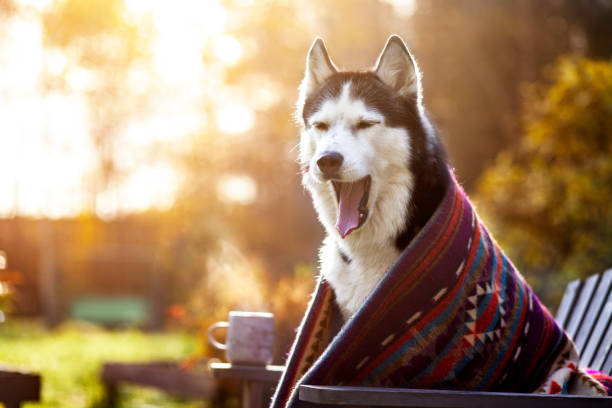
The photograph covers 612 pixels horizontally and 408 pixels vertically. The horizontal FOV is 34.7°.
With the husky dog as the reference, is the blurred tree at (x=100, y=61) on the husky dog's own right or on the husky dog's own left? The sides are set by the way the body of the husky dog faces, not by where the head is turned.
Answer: on the husky dog's own right

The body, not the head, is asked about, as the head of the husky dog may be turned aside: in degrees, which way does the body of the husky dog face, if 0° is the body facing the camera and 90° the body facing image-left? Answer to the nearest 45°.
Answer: approximately 45°

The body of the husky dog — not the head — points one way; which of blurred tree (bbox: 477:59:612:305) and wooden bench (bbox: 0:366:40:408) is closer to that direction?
the wooden bench

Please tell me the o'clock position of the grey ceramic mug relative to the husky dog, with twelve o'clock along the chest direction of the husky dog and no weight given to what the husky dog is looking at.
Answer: The grey ceramic mug is roughly at 3 o'clock from the husky dog.

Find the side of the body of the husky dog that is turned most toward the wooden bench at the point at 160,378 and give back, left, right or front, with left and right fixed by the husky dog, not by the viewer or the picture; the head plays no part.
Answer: right

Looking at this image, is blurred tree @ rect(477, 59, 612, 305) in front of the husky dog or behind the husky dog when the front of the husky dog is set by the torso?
behind

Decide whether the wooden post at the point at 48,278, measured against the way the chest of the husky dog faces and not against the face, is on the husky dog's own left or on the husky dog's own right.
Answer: on the husky dog's own right

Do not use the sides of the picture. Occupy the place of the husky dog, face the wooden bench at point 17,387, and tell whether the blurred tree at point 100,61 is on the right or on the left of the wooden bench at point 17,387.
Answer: right
